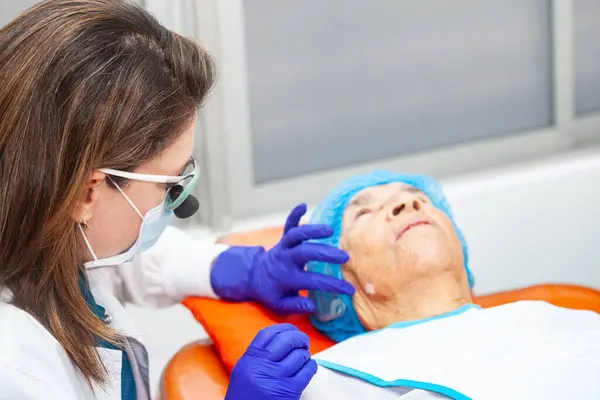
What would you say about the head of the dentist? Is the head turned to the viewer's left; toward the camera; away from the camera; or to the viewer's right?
to the viewer's right

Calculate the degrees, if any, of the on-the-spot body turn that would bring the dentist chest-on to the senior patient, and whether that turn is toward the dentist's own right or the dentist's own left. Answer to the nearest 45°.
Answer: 0° — they already face them

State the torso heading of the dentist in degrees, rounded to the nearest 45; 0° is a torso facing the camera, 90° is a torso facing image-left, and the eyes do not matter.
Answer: approximately 270°
